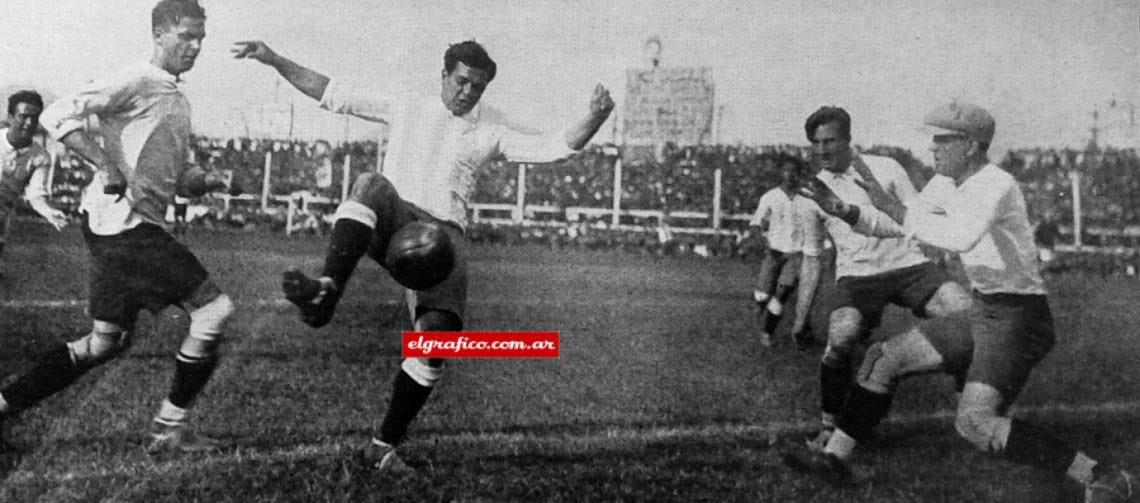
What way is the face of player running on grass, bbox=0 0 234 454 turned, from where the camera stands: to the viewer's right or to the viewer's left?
to the viewer's right

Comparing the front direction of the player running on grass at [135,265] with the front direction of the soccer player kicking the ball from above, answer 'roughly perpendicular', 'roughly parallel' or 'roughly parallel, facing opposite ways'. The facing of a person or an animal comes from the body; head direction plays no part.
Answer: roughly perpendicular

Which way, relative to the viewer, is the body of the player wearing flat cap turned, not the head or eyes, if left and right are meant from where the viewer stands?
facing to the left of the viewer

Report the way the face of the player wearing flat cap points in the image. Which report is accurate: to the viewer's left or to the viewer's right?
to the viewer's left

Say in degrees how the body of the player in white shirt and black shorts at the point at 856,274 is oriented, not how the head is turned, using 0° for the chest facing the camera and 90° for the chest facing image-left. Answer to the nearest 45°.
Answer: approximately 45°

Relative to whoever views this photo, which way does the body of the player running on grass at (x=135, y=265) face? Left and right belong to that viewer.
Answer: facing to the right of the viewer
